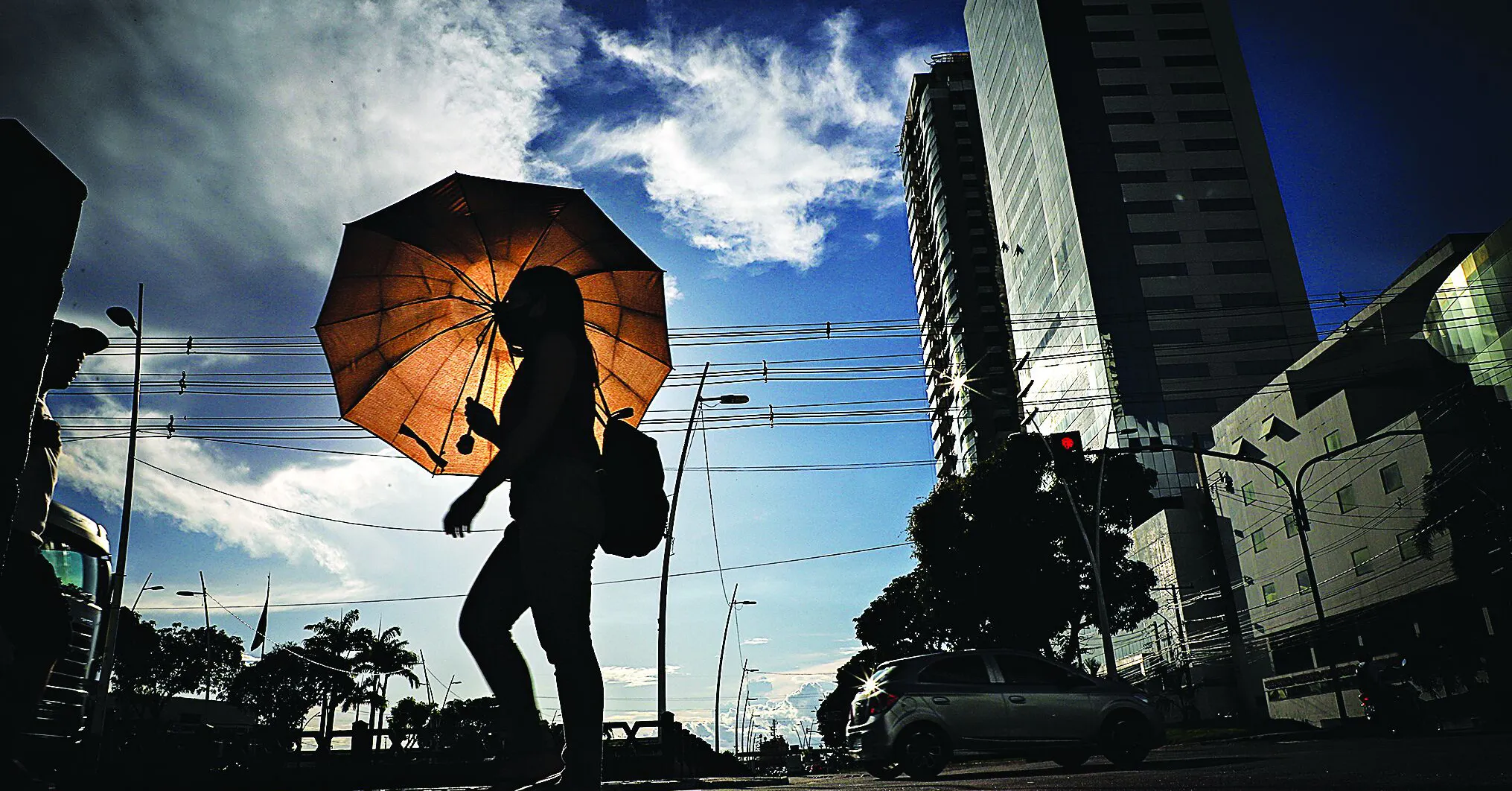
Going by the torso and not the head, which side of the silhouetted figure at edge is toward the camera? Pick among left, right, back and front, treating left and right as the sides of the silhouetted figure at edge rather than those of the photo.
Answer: right

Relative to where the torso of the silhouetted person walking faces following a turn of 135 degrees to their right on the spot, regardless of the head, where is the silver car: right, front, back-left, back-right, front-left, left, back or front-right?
front

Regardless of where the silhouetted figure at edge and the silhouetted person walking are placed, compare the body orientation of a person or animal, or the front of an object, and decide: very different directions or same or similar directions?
very different directions

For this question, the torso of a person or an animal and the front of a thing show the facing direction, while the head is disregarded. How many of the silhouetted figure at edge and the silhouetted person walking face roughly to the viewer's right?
1

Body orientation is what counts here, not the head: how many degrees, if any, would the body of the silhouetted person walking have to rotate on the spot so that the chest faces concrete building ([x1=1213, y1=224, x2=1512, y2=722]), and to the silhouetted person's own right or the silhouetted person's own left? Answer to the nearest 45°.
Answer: approximately 135° to the silhouetted person's own right

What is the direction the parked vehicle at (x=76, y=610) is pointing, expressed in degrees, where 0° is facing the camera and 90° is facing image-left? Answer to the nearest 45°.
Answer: approximately 315°

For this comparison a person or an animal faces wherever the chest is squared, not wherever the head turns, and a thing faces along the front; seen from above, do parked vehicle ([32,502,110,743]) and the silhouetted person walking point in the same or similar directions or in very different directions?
very different directions

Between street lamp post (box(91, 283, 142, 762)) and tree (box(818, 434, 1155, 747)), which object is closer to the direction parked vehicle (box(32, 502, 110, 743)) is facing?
the tree

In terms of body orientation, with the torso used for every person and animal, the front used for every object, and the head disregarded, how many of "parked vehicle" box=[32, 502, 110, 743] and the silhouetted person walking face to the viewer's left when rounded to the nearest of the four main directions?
1

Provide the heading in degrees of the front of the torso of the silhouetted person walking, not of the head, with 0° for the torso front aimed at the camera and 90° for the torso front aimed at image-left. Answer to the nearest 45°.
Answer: approximately 90°

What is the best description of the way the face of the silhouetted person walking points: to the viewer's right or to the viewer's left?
to the viewer's left
